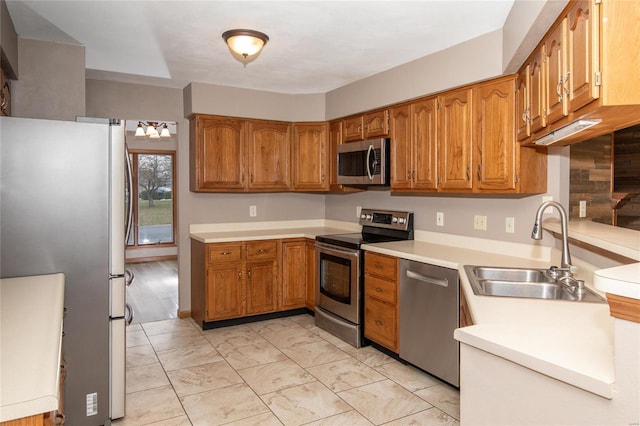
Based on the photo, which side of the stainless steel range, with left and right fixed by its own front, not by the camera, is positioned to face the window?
right

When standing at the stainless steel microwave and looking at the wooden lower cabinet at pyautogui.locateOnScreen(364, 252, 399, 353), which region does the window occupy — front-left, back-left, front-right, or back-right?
back-right

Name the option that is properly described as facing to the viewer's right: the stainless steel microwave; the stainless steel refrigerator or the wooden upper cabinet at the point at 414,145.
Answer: the stainless steel refrigerator

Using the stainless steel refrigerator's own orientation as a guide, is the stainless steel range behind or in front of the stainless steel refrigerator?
in front

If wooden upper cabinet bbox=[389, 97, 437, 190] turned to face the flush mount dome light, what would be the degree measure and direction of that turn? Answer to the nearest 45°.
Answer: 0° — it already faces it

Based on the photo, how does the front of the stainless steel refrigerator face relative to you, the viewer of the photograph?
facing to the right of the viewer

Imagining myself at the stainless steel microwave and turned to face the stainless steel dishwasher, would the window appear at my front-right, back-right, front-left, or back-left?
back-right

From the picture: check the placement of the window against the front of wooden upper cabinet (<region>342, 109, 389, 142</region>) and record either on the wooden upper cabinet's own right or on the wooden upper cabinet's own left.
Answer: on the wooden upper cabinet's own right

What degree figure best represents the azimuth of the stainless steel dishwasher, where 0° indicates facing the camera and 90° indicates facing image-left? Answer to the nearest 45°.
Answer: approximately 45°

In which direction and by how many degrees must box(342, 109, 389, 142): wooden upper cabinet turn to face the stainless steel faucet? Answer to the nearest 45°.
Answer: approximately 90° to its left
